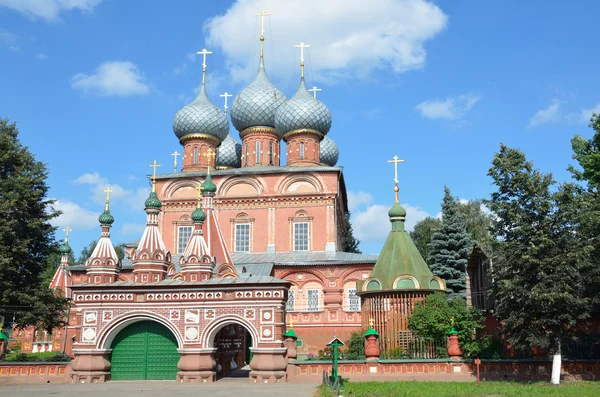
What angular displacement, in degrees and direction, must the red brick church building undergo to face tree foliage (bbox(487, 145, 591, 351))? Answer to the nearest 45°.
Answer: approximately 45° to its left

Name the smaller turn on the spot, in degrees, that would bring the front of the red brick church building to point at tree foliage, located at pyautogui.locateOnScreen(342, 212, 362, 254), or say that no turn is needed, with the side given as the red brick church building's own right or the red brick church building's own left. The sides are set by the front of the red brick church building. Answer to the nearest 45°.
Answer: approximately 135° to the red brick church building's own left

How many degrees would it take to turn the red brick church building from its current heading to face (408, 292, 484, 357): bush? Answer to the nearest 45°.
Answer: approximately 45° to its left

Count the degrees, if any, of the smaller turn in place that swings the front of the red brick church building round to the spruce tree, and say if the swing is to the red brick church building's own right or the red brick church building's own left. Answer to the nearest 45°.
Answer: approximately 90° to the red brick church building's own left

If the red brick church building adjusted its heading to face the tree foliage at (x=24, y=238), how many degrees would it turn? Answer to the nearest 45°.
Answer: approximately 45° to its right

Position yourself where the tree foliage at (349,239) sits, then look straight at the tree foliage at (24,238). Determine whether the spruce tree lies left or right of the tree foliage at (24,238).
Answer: left

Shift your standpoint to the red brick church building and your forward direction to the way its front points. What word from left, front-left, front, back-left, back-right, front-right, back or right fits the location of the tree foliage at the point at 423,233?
back-left

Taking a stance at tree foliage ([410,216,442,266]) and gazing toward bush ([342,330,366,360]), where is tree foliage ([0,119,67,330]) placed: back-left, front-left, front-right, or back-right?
front-right

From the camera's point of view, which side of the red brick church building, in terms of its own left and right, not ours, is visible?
front

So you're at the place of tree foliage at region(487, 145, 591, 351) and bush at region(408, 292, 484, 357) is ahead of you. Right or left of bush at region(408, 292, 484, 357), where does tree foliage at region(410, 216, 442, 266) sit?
right
